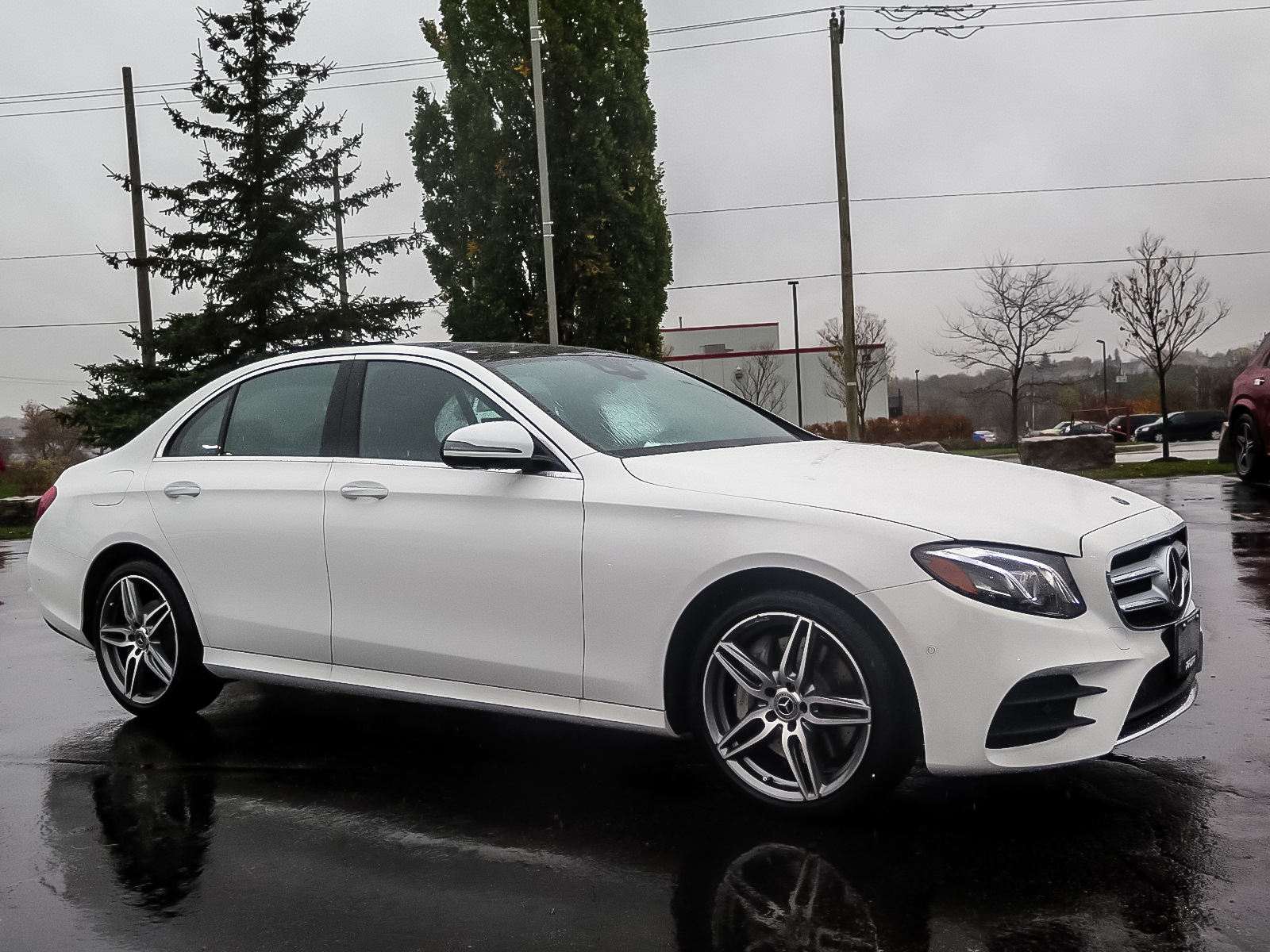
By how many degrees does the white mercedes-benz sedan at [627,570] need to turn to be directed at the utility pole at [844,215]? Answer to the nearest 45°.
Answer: approximately 135° to its left

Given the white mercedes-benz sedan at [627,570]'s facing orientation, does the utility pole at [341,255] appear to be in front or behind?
behind

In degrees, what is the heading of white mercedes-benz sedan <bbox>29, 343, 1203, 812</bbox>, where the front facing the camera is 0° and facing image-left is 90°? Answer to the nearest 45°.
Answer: approximately 315°

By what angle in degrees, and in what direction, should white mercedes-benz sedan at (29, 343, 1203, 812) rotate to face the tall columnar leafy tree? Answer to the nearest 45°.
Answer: approximately 135° to its left

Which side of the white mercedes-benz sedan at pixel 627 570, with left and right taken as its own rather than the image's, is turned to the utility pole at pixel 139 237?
back

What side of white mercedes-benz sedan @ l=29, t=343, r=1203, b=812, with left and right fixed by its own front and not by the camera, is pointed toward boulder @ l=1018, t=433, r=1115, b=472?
left

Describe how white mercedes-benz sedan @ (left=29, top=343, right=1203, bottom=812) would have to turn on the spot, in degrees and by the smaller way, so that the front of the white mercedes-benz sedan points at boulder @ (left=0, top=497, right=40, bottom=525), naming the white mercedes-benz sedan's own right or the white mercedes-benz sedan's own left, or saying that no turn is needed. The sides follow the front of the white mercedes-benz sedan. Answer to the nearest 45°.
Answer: approximately 180°

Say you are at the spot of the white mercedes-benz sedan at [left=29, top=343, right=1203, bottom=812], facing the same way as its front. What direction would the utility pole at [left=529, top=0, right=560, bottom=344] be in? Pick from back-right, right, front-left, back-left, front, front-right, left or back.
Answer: back-left
